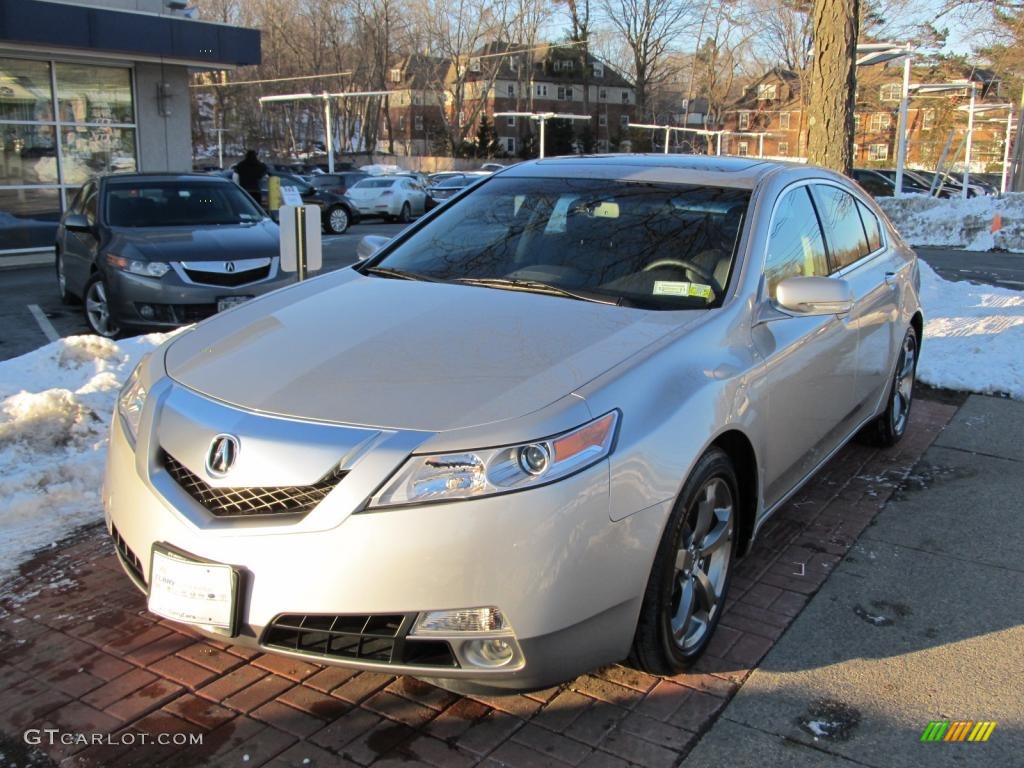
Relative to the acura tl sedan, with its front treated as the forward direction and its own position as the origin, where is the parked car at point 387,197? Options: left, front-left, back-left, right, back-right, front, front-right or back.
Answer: back-right

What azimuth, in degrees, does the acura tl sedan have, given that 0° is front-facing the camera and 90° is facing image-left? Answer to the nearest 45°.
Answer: approximately 45°

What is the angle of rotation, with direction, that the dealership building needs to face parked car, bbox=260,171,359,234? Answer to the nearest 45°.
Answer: approximately 90° to its left

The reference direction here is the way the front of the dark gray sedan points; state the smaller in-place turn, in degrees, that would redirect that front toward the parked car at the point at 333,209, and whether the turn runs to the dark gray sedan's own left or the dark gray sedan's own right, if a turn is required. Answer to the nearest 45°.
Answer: approximately 135° to the dark gray sedan's own left

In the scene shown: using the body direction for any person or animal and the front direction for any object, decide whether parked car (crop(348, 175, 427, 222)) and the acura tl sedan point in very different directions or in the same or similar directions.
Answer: very different directions

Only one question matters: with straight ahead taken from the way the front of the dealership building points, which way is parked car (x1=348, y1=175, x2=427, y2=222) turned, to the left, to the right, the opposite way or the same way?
to the left

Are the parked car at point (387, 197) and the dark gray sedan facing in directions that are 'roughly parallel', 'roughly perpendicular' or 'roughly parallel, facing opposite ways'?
roughly perpendicular

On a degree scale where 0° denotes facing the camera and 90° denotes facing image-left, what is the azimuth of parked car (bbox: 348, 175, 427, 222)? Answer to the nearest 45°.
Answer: approximately 225°

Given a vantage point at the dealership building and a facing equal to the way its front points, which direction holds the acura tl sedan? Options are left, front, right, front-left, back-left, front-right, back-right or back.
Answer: front-right

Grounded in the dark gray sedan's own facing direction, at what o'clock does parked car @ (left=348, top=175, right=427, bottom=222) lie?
The parked car is roughly at 8 o'clock from the dark gray sedan.

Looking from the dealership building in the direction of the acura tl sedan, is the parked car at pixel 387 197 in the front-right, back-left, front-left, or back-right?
back-left

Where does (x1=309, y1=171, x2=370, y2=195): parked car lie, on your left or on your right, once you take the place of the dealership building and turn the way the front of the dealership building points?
on your left
